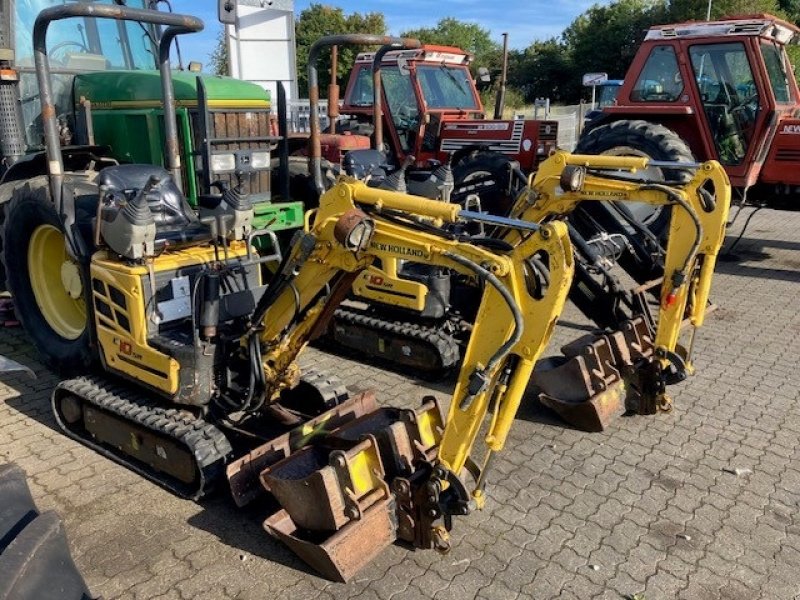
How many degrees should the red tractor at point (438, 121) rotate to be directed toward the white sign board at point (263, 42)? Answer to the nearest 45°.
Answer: approximately 180°

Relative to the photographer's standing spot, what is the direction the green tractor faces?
facing the viewer and to the right of the viewer

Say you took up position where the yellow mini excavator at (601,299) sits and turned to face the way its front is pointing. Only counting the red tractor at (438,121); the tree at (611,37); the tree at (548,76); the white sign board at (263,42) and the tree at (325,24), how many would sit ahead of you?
0

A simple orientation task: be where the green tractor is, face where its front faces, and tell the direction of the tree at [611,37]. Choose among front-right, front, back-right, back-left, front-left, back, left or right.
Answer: left

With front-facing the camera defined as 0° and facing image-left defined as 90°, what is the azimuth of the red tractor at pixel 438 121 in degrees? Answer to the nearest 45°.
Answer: approximately 315°

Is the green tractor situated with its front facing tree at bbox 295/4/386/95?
no

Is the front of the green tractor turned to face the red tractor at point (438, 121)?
no

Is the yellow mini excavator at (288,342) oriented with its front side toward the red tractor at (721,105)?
no

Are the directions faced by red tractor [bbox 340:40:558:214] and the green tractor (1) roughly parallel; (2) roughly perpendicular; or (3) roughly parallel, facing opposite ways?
roughly parallel

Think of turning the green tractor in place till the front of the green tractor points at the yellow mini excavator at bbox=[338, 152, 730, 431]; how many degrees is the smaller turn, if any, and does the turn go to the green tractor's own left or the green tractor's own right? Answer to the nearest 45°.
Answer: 0° — it already faces it

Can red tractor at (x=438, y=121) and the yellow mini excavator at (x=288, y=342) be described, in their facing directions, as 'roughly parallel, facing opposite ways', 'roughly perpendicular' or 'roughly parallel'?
roughly parallel

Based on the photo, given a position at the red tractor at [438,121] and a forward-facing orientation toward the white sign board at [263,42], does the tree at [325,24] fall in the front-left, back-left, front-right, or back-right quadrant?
front-right

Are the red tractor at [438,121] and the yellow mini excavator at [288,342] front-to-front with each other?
no

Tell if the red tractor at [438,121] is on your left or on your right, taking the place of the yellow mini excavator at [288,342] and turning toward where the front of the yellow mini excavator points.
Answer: on your left

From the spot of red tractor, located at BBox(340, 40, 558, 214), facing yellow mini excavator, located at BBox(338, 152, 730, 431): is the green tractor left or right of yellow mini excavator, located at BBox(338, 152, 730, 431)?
right

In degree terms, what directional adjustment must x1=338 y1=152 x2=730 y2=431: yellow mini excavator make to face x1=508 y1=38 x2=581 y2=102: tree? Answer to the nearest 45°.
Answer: approximately 135° to its left

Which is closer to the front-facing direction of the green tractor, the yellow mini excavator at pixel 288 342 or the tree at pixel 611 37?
the yellow mini excavator
